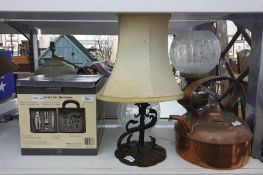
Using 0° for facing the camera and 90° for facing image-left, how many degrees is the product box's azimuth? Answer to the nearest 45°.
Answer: approximately 0°

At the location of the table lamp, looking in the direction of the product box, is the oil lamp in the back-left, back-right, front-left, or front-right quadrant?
back-right
